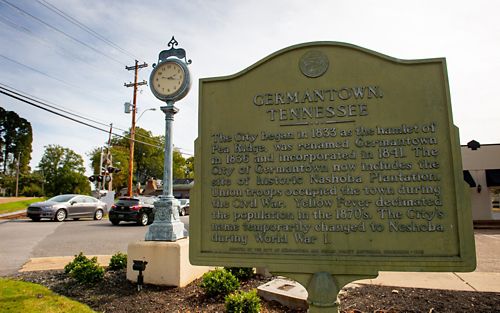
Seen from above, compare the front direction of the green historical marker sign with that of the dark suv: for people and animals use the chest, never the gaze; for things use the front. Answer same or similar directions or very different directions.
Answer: very different directions

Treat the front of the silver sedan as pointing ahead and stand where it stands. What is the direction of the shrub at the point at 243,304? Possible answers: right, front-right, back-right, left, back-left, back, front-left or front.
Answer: front-left

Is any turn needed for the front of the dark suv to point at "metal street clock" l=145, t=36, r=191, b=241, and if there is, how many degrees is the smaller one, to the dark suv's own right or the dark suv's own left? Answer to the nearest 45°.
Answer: approximately 135° to the dark suv's own right

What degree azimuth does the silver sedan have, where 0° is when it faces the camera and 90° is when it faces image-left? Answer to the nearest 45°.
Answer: approximately 45°

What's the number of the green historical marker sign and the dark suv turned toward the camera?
1

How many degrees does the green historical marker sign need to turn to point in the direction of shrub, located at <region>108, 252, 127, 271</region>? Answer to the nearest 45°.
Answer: approximately 135° to its right

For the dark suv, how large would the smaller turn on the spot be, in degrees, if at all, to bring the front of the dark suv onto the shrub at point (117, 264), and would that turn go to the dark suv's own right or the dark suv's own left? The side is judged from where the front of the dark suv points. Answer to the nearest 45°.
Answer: approximately 135° to the dark suv's own right

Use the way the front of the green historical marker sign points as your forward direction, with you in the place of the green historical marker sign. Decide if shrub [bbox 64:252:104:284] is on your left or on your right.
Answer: on your right

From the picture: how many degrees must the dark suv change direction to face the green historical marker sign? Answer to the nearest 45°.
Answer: approximately 135° to its right

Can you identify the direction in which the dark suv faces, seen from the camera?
facing away from the viewer and to the right of the viewer

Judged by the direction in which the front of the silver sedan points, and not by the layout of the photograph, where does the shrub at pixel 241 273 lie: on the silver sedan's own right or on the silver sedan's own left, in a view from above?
on the silver sedan's own left

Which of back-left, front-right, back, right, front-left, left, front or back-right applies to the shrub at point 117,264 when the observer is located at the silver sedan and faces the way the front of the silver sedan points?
front-left

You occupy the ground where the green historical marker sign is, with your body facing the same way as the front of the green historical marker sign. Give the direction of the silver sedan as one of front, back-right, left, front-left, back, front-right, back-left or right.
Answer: back-right
